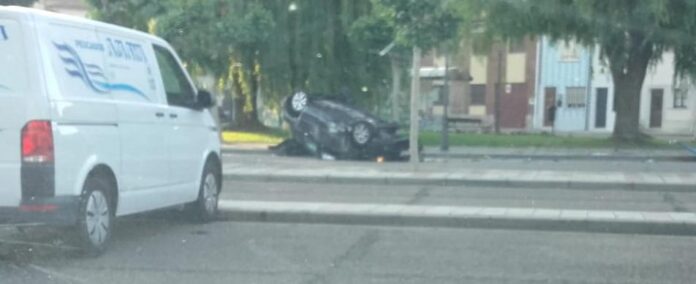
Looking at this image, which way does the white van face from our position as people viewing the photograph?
facing away from the viewer and to the right of the viewer

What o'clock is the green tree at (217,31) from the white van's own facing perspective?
The green tree is roughly at 11 o'clock from the white van.
